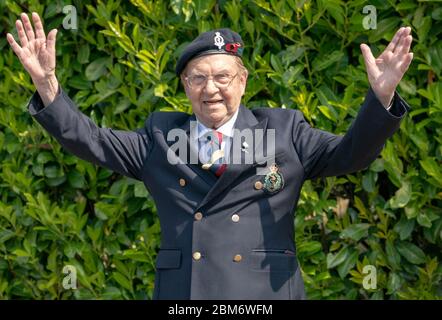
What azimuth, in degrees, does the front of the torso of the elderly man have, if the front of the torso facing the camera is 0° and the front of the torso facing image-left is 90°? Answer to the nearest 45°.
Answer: approximately 0°
